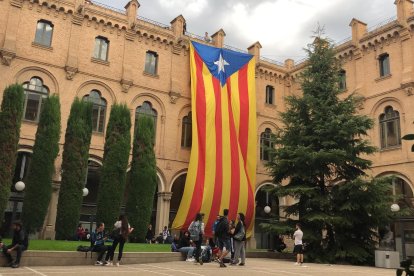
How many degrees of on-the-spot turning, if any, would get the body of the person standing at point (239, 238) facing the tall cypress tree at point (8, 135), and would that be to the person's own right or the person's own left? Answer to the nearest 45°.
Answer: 0° — they already face it

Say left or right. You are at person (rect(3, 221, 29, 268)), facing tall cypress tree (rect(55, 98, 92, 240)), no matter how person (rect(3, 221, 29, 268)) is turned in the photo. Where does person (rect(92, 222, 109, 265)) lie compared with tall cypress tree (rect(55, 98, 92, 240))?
right

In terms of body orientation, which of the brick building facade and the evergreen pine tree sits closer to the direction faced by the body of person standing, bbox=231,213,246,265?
the brick building facade

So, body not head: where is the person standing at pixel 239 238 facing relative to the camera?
to the viewer's left

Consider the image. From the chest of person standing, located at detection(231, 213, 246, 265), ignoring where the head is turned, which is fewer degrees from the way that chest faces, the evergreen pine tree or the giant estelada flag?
the giant estelada flag

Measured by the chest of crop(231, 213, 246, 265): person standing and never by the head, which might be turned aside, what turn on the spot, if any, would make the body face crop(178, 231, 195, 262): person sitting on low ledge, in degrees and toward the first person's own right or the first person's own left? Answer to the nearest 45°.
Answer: approximately 45° to the first person's own right
